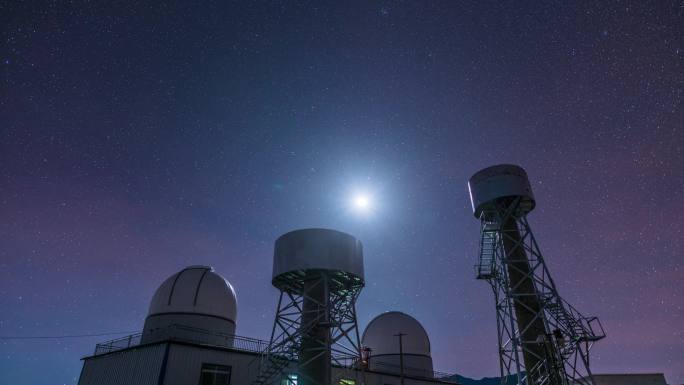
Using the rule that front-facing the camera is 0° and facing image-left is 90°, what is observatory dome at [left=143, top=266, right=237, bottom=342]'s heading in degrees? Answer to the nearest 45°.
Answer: approximately 0°

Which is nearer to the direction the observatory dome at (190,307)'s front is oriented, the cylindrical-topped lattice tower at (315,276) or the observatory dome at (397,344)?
the cylindrical-topped lattice tower

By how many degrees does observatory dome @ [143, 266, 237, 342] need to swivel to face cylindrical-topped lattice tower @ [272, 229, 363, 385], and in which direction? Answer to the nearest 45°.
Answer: approximately 45° to its left

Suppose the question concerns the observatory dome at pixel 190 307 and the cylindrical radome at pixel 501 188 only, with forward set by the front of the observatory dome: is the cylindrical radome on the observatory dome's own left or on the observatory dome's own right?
on the observatory dome's own left
